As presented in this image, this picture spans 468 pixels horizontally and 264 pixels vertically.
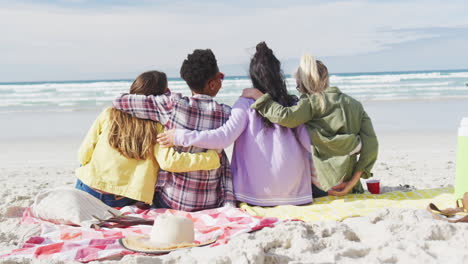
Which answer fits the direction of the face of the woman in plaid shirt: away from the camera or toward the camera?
away from the camera

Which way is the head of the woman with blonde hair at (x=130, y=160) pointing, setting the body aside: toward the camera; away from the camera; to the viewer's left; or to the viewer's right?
away from the camera

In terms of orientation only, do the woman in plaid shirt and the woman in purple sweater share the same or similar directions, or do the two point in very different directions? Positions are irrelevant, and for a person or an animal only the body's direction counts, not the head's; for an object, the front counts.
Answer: same or similar directions

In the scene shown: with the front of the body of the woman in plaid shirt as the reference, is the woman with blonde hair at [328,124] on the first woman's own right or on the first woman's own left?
on the first woman's own right

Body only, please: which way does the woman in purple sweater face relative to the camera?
away from the camera

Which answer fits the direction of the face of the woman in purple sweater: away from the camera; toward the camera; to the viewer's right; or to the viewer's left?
away from the camera

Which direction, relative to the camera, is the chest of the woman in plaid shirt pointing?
away from the camera

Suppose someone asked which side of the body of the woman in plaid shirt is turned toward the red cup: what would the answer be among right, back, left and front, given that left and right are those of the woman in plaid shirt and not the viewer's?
right

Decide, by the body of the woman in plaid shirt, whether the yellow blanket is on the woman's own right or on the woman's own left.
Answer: on the woman's own right

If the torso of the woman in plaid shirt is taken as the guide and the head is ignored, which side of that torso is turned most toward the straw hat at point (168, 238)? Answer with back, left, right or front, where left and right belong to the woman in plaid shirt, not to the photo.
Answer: back

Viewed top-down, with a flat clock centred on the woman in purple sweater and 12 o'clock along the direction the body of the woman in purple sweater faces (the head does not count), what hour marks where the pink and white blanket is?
The pink and white blanket is roughly at 8 o'clock from the woman in purple sweater.

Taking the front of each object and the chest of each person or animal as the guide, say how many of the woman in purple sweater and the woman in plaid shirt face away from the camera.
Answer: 2

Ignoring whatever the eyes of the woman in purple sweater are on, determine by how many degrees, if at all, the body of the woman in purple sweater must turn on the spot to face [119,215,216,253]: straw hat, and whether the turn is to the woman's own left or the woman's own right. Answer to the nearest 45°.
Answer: approximately 135° to the woman's own left
